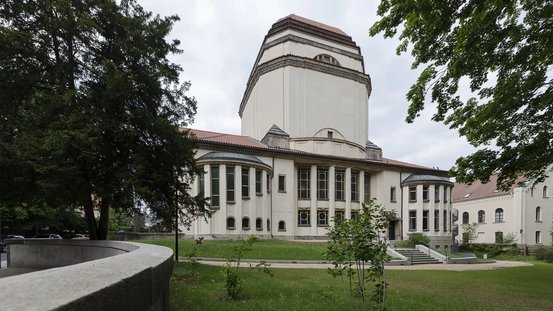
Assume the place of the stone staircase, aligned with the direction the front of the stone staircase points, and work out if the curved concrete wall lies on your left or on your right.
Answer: on your right

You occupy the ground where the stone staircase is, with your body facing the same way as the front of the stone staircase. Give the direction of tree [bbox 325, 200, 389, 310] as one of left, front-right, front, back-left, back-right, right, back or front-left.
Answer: front-right

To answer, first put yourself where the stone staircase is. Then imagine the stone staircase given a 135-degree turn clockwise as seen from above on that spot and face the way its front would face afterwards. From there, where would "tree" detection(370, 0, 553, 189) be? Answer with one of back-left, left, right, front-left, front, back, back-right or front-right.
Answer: left
